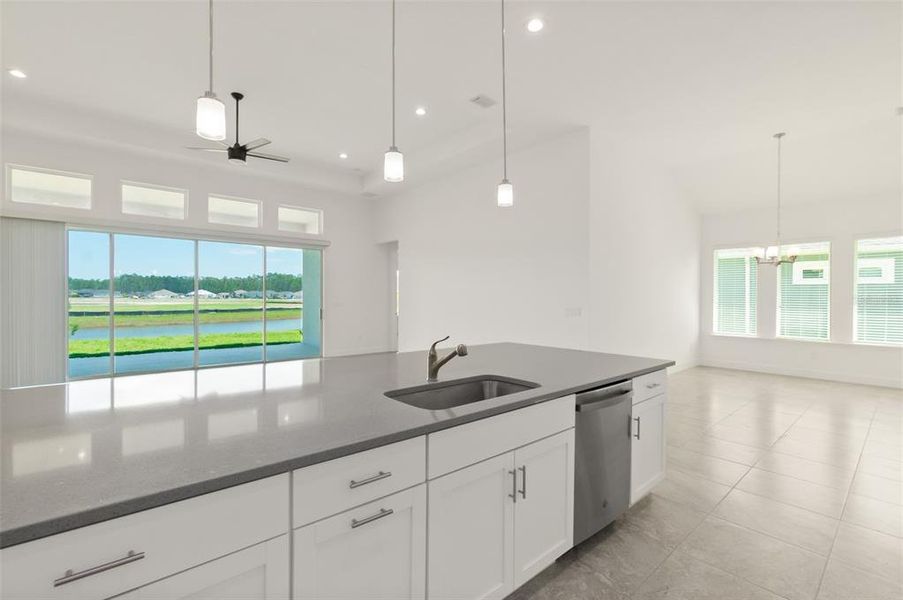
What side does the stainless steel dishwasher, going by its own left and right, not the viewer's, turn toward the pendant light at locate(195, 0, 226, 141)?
right

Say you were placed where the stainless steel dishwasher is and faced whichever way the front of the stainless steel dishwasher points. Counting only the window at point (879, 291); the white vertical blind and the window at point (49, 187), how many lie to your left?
1

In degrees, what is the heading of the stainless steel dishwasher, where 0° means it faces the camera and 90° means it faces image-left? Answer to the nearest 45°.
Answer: approximately 315°

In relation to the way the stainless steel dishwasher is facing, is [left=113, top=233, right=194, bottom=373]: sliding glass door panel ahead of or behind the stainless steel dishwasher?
behind

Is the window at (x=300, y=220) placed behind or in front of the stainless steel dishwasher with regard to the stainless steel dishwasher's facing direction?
behind

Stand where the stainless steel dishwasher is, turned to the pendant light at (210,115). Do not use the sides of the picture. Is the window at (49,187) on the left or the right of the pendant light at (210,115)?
right

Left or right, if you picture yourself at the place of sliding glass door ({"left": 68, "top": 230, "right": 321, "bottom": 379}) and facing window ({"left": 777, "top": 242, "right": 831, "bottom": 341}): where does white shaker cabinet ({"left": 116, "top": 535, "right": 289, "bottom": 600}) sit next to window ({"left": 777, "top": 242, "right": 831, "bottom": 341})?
right

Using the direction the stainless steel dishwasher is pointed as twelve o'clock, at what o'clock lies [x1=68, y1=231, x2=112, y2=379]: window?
The window is roughly at 5 o'clock from the stainless steel dishwasher.

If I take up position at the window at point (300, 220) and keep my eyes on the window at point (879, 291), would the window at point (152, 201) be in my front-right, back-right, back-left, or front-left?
back-right

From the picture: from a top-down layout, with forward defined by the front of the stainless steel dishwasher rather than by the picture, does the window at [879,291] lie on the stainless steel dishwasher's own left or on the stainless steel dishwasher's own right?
on the stainless steel dishwasher's own left

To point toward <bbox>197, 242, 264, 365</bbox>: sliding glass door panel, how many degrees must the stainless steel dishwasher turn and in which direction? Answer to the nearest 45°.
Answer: approximately 180°

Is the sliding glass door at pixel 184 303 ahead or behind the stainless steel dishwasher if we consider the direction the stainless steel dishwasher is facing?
behind

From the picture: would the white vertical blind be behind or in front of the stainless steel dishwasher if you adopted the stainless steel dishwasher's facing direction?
behind

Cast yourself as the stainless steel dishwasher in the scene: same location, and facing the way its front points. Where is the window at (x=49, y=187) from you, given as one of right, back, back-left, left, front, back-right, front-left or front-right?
back-right
